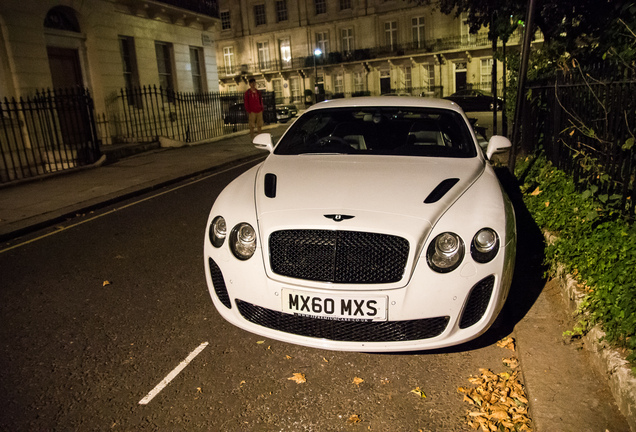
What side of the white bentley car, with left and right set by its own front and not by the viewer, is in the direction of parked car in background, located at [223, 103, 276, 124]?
back

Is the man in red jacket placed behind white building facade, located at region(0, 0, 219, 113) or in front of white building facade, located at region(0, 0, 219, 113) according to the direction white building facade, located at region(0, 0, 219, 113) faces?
in front

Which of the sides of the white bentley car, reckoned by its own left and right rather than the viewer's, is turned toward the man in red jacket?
back

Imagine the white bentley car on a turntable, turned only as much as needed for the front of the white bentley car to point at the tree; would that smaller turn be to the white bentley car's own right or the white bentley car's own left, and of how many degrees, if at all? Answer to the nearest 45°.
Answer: approximately 135° to the white bentley car's own left

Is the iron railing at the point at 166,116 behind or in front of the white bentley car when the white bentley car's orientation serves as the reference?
behind

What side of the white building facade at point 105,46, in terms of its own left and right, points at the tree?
front

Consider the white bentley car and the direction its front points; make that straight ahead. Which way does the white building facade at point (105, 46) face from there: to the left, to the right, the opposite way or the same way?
to the left

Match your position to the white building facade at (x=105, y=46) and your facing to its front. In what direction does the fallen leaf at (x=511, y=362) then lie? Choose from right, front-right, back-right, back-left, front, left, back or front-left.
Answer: front-right

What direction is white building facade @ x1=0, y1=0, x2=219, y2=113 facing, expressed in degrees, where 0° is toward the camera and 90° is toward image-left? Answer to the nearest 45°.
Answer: approximately 315°

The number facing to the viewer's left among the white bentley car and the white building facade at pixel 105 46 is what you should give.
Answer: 0

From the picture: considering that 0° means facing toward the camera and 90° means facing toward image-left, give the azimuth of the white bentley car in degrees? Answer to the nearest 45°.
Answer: approximately 0°

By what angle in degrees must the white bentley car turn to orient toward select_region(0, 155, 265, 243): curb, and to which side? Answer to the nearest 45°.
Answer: approximately 135° to its right
